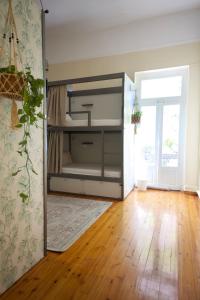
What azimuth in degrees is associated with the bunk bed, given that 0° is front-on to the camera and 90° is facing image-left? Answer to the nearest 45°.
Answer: approximately 45°

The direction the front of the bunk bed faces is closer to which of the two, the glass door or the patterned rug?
the patterned rug

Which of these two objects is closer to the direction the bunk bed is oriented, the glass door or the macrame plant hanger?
the macrame plant hanger

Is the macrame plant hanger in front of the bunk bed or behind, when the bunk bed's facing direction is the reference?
in front

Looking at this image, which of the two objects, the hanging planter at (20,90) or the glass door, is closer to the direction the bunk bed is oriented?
the hanging planter
